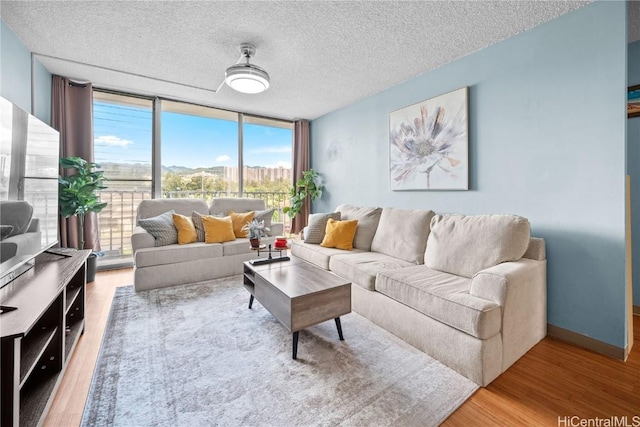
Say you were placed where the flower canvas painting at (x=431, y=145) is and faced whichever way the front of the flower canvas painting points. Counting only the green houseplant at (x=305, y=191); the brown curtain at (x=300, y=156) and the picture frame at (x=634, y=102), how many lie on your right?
2

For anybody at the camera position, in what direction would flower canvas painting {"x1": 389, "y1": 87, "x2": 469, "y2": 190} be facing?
facing the viewer and to the left of the viewer

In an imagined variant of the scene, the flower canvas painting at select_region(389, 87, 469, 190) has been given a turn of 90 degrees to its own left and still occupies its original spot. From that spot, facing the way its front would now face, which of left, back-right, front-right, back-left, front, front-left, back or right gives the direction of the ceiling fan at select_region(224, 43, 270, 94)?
right

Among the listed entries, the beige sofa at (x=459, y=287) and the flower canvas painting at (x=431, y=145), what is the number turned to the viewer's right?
0

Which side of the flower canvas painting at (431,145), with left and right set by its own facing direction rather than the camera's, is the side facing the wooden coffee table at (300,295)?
front

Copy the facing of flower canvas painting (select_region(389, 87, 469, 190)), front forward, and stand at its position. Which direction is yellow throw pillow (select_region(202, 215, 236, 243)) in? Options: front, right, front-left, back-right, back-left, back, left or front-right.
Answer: front-right

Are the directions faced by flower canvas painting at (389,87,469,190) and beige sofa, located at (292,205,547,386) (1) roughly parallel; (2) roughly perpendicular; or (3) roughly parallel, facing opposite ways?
roughly parallel

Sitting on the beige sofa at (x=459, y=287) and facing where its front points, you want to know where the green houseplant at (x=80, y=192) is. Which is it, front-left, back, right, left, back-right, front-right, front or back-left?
front-right

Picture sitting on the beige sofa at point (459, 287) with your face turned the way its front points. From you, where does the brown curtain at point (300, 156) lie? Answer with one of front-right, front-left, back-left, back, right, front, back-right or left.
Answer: right

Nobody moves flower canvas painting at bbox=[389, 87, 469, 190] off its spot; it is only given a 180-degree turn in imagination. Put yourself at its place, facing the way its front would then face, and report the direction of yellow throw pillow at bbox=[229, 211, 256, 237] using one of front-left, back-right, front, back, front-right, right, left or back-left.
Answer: back-left

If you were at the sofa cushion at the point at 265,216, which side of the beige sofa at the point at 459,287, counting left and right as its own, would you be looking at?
right
